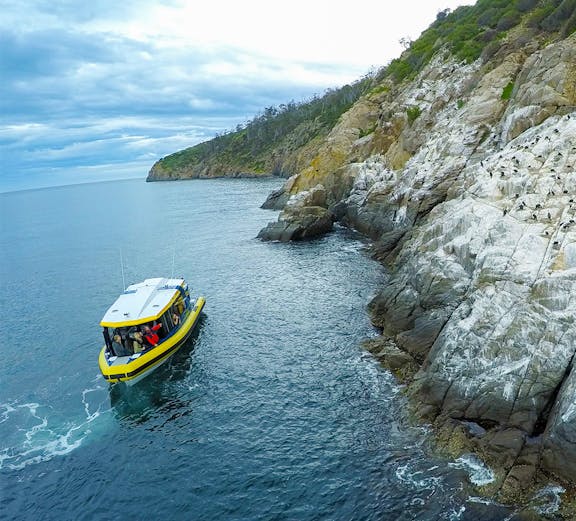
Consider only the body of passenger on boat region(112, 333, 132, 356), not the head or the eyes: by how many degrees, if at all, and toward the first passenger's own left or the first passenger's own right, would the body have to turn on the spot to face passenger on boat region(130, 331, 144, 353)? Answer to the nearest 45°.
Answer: approximately 45° to the first passenger's own left
